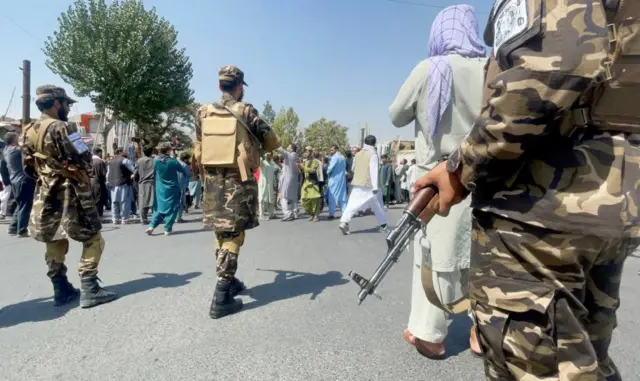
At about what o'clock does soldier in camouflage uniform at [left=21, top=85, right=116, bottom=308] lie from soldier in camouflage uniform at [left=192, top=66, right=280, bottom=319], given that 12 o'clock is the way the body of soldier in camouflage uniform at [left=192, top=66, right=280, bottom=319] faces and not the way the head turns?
soldier in camouflage uniform at [left=21, top=85, right=116, bottom=308] is roughly at 8 o'clock from soldier in camouflage uniform at [left=192, top=66, right=280, bottom=319].

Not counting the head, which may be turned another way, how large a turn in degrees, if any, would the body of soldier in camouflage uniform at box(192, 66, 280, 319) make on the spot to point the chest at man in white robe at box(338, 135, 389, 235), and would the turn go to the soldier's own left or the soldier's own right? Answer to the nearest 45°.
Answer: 0° — they already face them

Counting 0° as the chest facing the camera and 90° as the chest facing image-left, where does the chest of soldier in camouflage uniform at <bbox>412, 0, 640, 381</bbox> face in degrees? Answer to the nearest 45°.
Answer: approximately 135°

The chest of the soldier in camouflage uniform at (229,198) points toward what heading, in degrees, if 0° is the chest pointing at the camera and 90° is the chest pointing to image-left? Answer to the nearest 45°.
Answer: approximately 225°

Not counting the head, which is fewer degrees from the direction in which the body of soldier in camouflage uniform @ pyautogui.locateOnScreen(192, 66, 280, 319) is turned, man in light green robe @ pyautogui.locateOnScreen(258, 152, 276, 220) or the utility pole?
the man in light green robe

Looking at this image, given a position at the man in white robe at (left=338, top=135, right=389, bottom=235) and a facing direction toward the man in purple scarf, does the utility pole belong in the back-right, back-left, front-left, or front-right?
back-right
